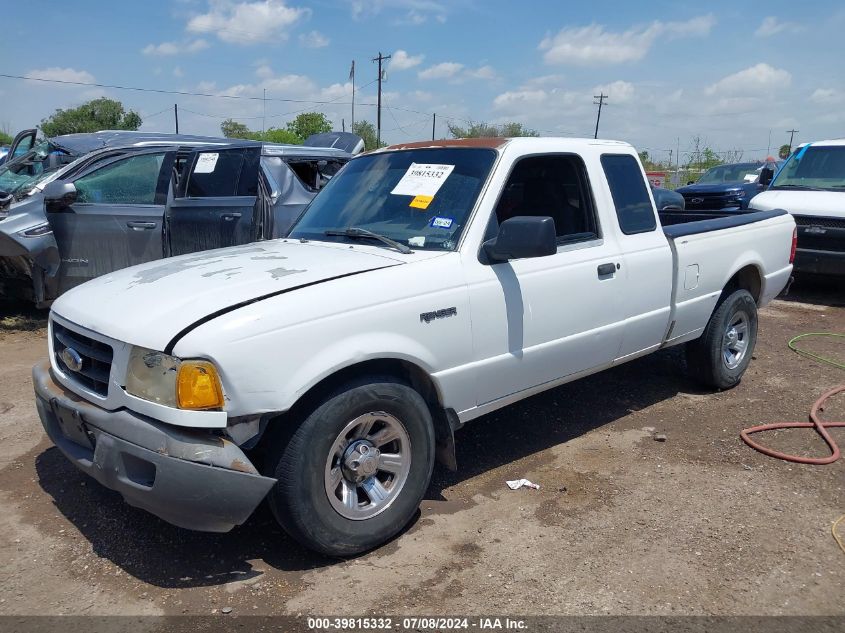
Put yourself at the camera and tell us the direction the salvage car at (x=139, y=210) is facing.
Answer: facing to the left of the viewer

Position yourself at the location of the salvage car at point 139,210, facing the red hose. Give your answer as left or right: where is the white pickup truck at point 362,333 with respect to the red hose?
right

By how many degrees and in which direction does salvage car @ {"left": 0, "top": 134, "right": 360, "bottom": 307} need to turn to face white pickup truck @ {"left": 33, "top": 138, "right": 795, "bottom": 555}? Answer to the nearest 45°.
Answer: approximately 90° to its left

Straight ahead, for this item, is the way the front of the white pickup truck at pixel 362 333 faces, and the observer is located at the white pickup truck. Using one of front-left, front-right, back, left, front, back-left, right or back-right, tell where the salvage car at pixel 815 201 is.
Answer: back

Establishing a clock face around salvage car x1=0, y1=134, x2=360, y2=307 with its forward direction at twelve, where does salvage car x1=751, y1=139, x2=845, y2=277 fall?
salvage car x1=751, y1=139, x2=845, y2=277 is roughly at 6 o'clock from salvage car x1=0, y1=134, x2=360, y2=307.

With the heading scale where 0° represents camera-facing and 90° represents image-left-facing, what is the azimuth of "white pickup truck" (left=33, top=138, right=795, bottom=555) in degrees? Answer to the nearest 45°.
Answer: approximately 45°
